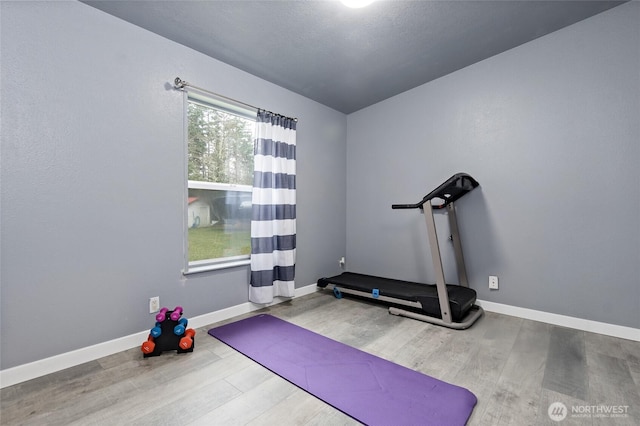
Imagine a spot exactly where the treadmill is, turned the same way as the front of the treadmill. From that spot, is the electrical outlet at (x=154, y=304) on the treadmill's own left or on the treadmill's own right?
on the treadmill's own right

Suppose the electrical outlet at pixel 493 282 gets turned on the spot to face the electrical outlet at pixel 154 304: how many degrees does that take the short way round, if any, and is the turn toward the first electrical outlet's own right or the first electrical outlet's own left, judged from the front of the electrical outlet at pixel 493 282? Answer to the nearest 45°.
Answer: approximately 45° to the first electrical outlet's own right

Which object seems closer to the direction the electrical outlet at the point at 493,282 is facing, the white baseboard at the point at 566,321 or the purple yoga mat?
the purple yoga mat

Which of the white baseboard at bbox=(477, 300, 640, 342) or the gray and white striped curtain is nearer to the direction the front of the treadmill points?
the white baseboard

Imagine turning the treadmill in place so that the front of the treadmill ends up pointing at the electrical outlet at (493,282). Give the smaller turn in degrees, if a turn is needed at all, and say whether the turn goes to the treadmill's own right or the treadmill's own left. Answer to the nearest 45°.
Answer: approximately 90° to the treadmill's own left

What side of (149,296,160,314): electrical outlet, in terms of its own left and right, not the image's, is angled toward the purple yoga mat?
front

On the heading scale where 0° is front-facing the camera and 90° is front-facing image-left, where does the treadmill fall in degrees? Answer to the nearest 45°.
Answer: approximately 315°

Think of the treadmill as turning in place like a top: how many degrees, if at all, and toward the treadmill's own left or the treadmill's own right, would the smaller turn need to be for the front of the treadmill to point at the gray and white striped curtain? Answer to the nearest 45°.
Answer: approximately 135° to the treadmill's own right

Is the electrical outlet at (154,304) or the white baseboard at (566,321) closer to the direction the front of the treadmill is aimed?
the white baseboard

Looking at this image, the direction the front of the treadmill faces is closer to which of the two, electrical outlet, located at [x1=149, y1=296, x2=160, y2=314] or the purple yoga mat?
the purple yoga mat

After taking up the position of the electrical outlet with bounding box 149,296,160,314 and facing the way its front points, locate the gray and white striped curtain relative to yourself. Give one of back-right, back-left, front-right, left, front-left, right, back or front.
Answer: front-left

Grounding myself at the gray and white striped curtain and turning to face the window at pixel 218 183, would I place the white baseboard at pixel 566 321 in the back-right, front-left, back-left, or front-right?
back-left
